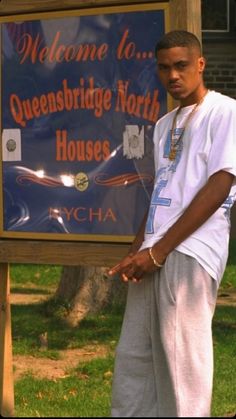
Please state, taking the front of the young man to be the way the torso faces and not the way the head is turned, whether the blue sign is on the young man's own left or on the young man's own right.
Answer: on the young man's own right

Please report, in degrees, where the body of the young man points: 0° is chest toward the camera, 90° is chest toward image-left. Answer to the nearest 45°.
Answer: approximately 45°

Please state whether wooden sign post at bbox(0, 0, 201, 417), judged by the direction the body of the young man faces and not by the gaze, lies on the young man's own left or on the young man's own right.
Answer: on the young man's own right
